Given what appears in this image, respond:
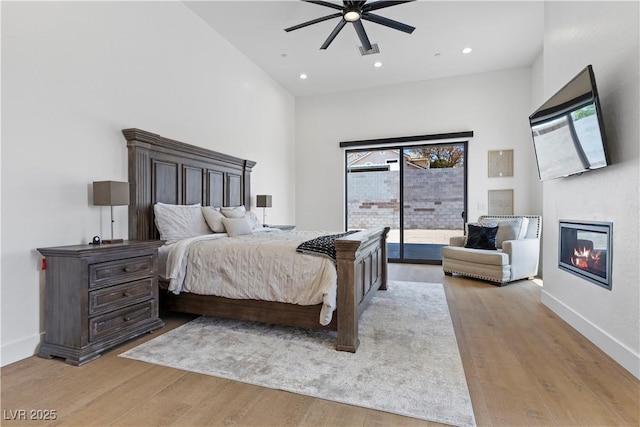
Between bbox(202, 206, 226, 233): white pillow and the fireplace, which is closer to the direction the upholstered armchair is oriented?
the white pillow

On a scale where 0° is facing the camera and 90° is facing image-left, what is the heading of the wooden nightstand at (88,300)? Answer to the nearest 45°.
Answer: approximately 315°

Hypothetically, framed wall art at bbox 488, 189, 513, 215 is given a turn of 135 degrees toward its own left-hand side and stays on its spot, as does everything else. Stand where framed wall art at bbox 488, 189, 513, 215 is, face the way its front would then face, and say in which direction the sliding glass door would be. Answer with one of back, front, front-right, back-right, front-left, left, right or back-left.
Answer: back-left

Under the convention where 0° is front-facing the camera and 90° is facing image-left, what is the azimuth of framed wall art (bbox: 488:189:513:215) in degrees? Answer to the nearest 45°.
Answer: approximately 0°

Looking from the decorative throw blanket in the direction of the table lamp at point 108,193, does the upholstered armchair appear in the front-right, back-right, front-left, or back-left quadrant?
back-right

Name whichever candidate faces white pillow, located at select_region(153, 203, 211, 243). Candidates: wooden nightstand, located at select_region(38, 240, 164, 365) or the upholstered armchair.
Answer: the upholstered armchair

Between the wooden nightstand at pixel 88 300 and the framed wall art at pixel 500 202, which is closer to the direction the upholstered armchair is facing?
the wooden nightstand

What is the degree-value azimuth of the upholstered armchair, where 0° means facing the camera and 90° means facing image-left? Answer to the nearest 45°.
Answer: approximately 45°

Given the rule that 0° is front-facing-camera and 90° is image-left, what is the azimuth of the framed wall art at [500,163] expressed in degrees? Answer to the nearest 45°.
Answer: approximately 0°

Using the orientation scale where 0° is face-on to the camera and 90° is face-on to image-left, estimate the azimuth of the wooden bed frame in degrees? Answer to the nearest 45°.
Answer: approximately 315°

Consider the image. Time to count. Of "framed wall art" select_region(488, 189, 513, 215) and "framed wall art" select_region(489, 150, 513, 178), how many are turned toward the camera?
2
